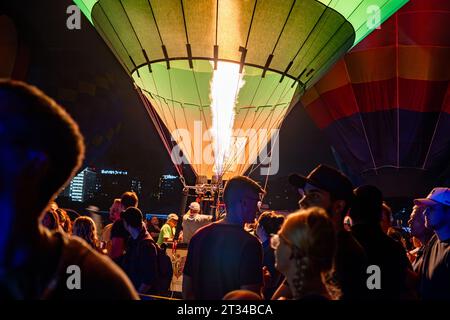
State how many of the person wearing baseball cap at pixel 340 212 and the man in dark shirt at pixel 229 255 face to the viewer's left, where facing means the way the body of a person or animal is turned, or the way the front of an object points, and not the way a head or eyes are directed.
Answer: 1

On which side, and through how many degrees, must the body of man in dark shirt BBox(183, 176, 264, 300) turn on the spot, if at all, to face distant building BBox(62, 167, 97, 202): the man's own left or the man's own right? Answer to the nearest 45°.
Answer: approximately 45° to the man's own left

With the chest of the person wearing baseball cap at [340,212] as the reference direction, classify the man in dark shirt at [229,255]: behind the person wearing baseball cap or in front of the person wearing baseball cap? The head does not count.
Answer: in front

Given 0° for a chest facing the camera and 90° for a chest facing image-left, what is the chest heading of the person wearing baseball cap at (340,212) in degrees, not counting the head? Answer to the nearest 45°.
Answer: approximately 90°

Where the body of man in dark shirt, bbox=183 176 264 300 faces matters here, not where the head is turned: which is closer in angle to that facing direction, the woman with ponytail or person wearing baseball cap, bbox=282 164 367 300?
the person wearing baseball cap

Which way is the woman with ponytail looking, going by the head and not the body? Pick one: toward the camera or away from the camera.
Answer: away from the camera

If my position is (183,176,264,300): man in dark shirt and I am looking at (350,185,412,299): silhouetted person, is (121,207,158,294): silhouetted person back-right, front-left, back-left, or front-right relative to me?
back-left

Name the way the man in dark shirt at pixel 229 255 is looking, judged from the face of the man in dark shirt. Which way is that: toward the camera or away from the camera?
away from the camera

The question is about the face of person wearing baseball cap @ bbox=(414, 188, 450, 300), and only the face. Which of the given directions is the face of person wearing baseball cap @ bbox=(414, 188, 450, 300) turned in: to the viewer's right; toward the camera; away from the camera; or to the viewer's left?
to the viewer's left

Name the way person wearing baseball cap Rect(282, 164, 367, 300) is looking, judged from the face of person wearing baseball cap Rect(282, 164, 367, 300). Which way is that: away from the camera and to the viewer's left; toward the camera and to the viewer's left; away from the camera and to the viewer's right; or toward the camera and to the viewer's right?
toward the camera and to the viewer's left

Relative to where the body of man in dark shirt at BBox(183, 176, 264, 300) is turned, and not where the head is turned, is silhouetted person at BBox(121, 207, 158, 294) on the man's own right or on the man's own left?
on the man's own left

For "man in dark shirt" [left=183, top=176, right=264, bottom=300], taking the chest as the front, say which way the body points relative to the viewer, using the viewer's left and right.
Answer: facing away from the viewer and to the right of the viewer

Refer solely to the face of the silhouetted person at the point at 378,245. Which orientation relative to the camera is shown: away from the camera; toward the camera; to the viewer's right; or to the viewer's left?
away from the camera

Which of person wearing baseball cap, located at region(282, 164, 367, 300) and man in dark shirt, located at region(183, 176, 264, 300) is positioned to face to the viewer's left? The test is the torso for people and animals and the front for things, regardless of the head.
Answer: the person wearing baseball cap
